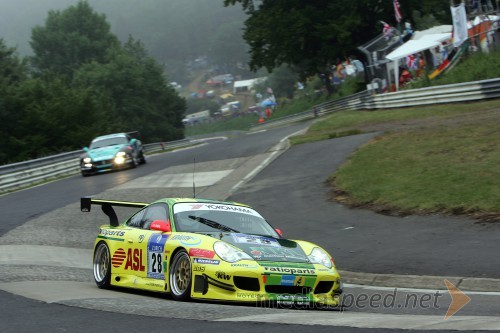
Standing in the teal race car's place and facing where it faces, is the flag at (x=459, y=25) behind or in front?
behind

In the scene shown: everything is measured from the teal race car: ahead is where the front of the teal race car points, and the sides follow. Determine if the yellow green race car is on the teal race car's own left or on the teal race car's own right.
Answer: on the teal race car's own left

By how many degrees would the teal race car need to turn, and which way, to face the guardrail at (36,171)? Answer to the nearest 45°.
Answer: approximately 90° to its right

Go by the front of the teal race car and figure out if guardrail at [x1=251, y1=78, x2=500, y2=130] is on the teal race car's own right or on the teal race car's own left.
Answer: on the teal race car's own left

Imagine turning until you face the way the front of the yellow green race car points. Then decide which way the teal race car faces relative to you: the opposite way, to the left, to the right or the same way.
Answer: to the right

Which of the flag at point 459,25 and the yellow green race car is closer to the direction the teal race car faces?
the yellow green race car

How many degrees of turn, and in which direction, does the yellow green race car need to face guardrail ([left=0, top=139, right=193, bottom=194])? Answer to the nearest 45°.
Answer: approximately 135° to its left

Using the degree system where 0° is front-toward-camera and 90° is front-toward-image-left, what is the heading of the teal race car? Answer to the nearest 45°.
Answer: approximately 45°

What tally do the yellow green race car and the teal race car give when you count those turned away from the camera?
0

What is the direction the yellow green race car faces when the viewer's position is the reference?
facing the viewer and to the right of the viewer

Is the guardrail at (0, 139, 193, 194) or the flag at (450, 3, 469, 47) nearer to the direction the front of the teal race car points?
the guardrail

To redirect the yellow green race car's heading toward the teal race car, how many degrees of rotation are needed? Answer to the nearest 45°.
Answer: approximately 135° to its left
